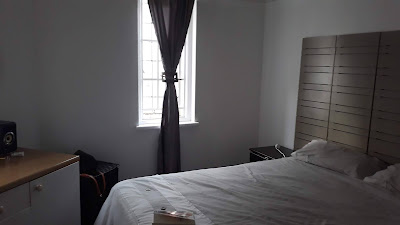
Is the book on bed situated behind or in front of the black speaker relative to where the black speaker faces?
in front

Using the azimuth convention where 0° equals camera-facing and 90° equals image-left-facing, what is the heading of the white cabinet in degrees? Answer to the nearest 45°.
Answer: approximately 315°

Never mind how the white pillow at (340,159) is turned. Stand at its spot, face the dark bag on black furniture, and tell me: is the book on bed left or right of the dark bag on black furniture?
left

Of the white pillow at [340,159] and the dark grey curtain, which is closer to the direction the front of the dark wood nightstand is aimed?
the dark grey curtain

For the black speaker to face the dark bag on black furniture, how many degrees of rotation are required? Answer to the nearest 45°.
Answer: approximately 45° to its left

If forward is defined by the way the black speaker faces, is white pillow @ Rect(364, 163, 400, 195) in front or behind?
in front

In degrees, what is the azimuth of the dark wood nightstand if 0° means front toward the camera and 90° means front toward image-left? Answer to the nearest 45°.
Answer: approximately 45°

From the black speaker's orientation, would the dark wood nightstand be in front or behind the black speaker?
in front

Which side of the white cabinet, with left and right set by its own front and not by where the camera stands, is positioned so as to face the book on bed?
front

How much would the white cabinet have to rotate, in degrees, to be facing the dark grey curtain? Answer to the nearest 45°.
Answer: approximately 90° to its left

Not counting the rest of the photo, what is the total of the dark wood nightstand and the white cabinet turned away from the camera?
0
